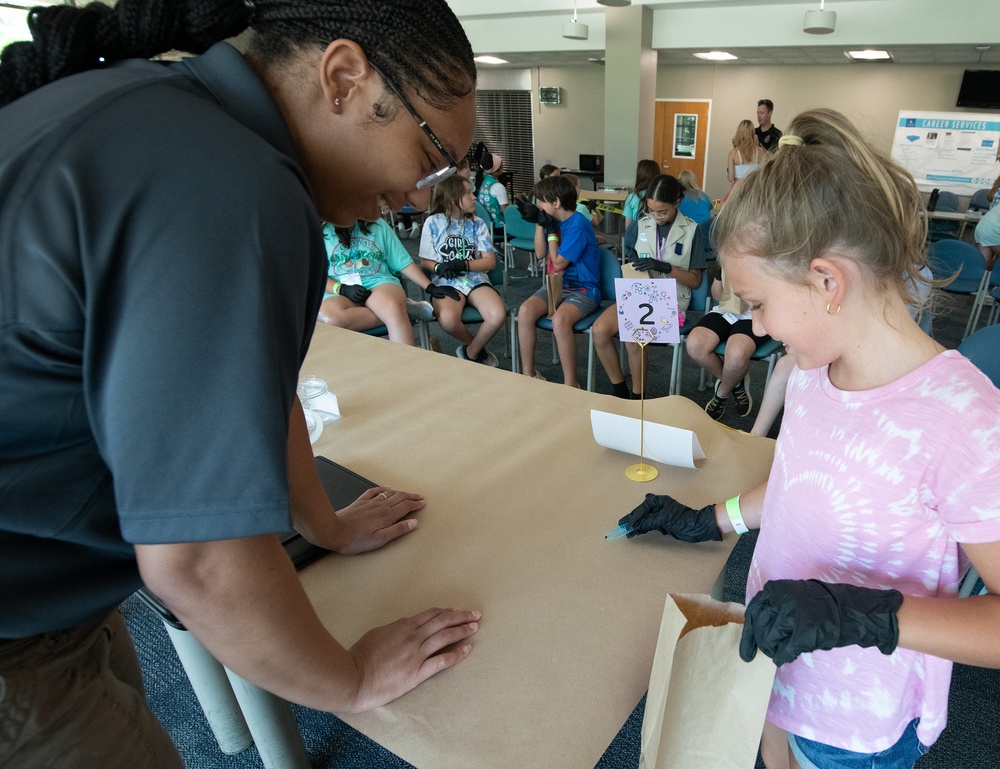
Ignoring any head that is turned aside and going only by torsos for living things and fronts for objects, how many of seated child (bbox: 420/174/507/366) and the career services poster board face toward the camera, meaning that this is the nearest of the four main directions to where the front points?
2

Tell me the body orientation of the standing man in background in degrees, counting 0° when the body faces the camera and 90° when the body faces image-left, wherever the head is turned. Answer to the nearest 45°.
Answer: approximately 45°

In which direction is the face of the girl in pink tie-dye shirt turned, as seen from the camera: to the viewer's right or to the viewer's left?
to the viewer's left

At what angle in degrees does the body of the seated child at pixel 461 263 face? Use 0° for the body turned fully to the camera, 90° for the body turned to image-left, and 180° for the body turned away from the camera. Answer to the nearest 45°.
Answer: approximately 0°

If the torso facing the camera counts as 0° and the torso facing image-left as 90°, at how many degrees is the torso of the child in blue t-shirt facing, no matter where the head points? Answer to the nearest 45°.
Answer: approximately 45°

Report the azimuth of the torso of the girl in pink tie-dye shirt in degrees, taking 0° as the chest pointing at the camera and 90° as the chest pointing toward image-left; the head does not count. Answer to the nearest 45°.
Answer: approximately 45°

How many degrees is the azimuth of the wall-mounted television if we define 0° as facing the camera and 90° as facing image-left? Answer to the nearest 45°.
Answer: approximately 0°

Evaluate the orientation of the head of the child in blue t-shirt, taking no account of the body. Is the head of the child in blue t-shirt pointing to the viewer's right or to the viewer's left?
to the viewer's left

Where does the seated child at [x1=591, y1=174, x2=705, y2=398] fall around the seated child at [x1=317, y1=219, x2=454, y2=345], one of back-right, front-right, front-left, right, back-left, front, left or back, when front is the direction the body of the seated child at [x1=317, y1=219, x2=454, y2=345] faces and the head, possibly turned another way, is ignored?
left

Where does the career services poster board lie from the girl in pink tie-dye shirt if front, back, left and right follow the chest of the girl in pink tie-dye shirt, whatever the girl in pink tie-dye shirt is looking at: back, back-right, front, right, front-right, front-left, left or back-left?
back-right

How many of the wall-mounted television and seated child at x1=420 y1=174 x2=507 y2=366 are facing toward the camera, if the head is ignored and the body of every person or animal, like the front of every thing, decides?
2

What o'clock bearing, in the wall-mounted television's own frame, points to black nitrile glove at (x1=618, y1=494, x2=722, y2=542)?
The black nitrile glove is roughly at 12 o'clock from the wall-mounted television.
